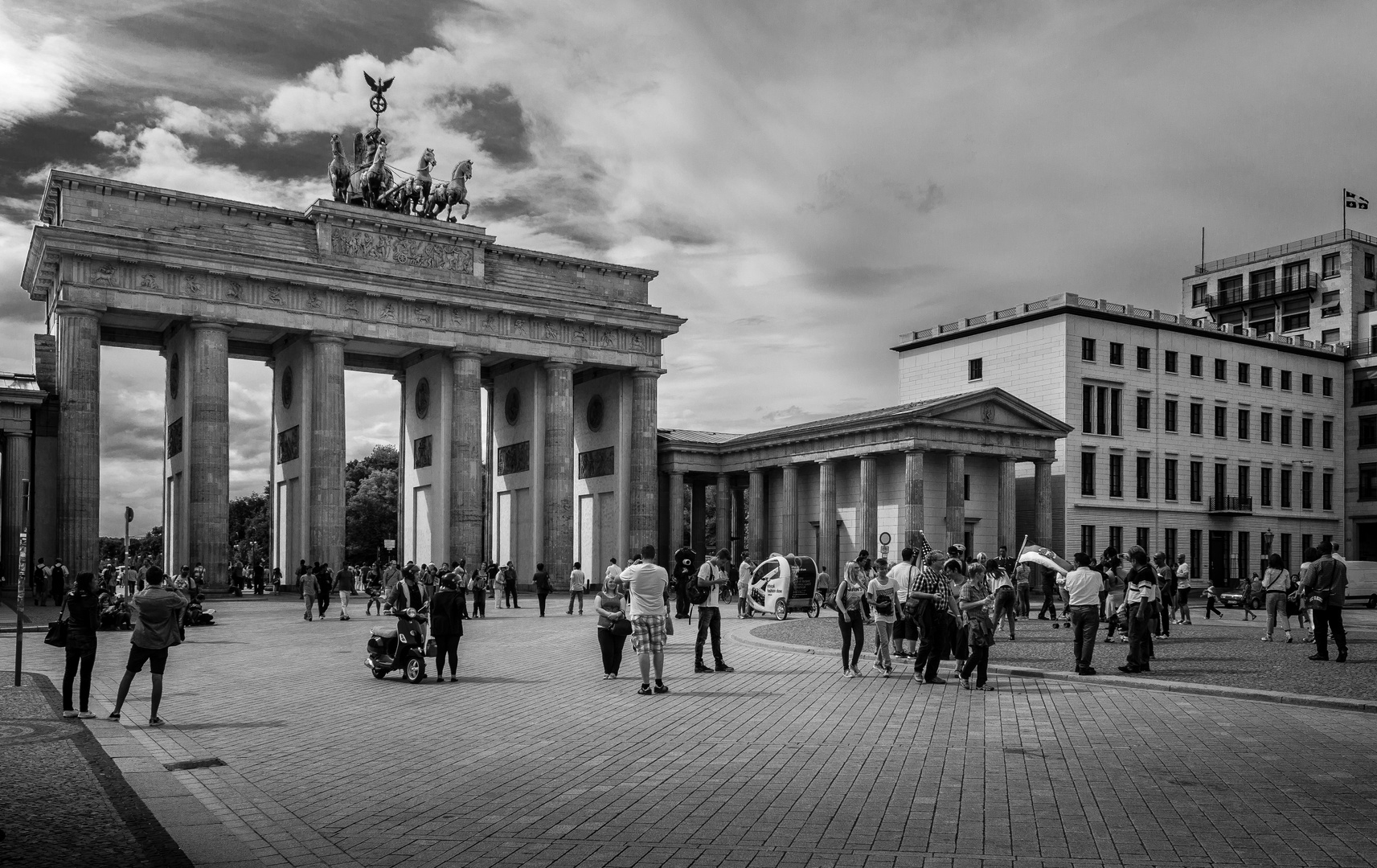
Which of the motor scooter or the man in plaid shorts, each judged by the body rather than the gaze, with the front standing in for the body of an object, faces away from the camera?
the man in plaid shorts

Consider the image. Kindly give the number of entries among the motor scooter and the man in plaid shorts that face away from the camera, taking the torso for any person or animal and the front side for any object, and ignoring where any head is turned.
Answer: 1

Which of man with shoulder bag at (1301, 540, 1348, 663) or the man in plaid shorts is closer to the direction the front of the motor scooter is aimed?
the man in plaid shorts

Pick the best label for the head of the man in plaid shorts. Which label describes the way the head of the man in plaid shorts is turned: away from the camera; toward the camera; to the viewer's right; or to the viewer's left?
away from the camera

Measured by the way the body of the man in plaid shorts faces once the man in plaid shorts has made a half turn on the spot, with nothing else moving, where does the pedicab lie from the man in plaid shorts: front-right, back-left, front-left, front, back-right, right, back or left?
back

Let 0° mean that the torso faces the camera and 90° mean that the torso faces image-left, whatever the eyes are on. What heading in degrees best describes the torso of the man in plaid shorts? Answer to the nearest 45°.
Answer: approximately 180°
